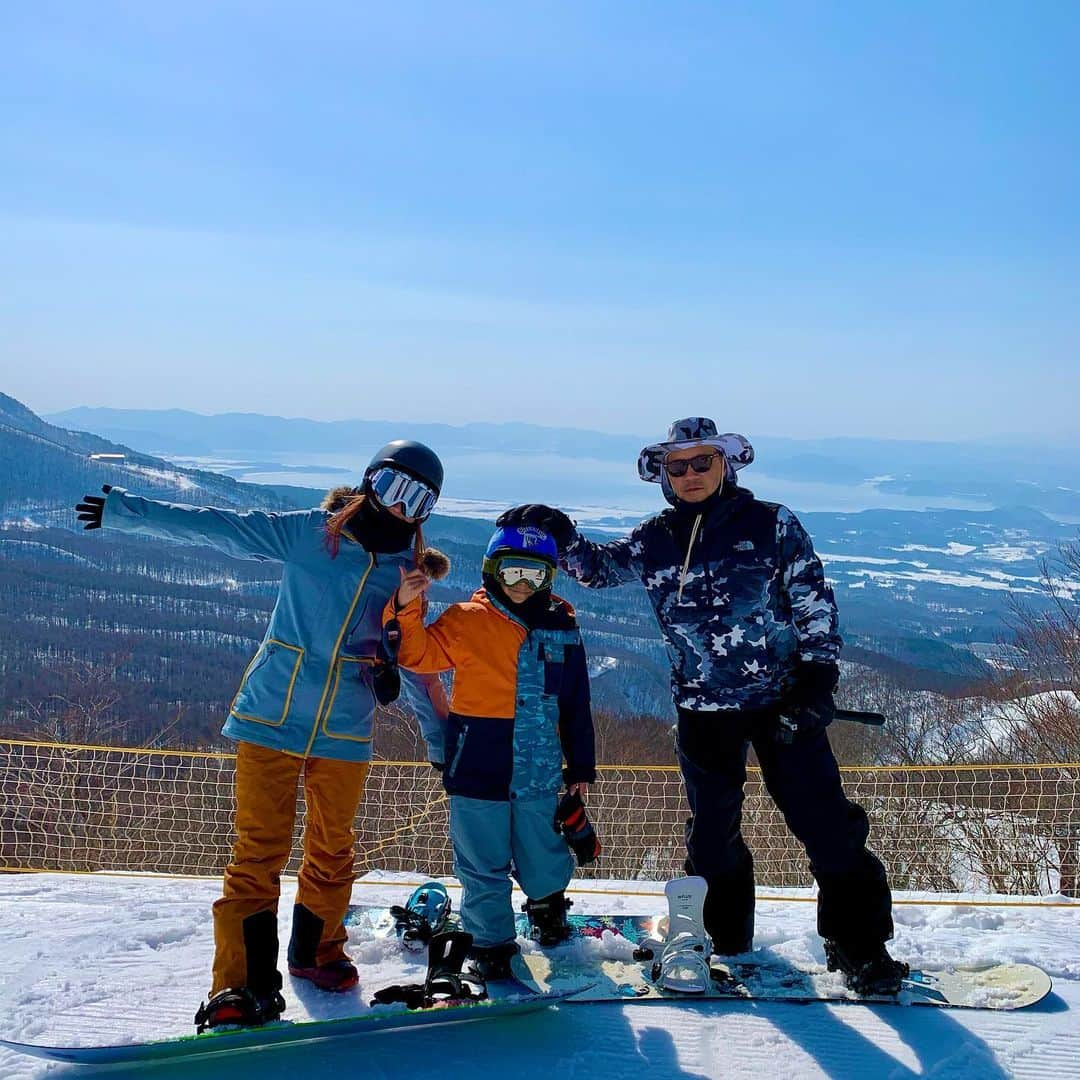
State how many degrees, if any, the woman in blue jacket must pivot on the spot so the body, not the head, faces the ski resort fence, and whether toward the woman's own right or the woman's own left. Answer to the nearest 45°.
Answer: approximately 135° to the woman's own left

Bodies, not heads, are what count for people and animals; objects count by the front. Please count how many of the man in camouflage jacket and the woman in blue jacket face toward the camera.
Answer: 2

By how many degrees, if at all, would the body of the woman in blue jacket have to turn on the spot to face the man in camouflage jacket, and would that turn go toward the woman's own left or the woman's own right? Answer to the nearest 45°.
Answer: approximately 90° to the woman's own left

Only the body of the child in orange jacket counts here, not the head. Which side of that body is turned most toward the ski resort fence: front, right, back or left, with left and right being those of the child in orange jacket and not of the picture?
back

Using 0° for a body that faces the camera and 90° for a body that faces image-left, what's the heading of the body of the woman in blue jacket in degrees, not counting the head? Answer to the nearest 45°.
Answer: approximately 0°

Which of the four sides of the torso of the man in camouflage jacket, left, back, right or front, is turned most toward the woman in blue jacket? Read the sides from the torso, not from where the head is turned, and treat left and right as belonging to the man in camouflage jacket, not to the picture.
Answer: right
